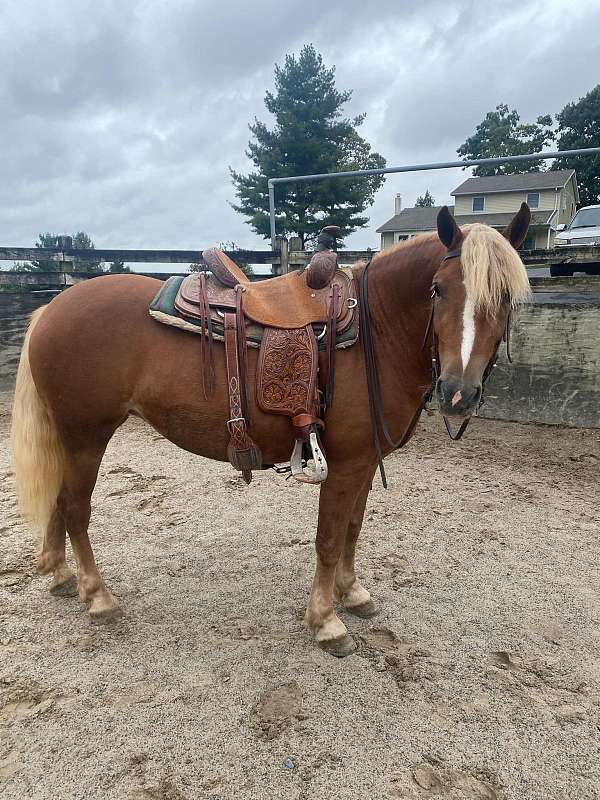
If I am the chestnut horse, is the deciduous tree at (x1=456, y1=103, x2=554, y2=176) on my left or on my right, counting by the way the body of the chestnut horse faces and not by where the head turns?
on my left

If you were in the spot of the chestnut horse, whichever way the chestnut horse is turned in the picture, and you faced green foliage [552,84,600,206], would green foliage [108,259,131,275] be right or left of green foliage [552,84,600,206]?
left

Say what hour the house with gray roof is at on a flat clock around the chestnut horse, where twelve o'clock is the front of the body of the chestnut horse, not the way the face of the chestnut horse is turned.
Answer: The house with gray roof is roughly at 10 o'clock from the chestnut horse.

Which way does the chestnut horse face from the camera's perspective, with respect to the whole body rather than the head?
to the viewer's right

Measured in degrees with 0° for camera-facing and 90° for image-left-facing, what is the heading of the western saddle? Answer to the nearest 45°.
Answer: approximately 270°

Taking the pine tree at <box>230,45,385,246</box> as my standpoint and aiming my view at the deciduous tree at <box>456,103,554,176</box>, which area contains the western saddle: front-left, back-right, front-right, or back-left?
back-right

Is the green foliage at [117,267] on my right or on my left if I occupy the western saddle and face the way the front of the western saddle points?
on my left

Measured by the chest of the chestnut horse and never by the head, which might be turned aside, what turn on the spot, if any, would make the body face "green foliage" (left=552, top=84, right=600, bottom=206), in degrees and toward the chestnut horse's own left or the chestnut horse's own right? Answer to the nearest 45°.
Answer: approximately 45° to the chestnut horse's own left
